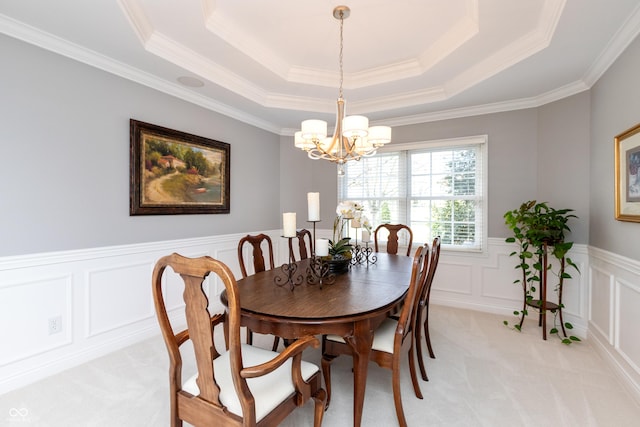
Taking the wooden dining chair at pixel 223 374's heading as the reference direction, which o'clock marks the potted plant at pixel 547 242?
The potted plant is roughly at 1 o'clock from the wooden dining chair.

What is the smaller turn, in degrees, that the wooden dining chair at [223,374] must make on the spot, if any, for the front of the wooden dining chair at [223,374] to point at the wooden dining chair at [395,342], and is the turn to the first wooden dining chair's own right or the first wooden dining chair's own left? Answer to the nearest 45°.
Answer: approximately 45° to the first wooden dining chair's own right

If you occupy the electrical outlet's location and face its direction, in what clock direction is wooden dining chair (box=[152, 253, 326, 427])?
The wooden dining chair is roughly at 1 o'clock from the electrical outlet.

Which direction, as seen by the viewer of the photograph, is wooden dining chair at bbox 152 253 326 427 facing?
facing away from the viewer and to the right of the viewer

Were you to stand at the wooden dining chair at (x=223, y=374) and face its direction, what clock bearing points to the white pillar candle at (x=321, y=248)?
The white pillar candle is roughly at 12 o'clock from the wooden dining chair.

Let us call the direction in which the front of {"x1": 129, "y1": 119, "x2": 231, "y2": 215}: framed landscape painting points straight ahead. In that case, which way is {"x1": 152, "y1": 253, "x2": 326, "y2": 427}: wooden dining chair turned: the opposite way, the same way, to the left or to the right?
to the left

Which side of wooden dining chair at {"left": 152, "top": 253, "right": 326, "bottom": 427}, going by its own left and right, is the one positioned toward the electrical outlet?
left
